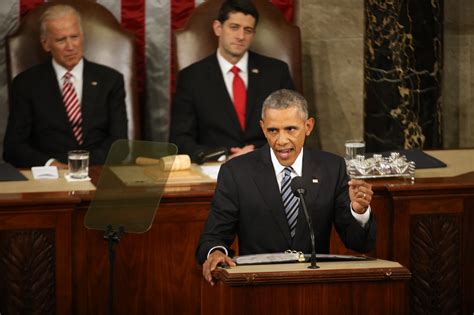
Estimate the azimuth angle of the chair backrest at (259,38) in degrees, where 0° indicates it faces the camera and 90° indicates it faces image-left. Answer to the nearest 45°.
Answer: approximately 0°

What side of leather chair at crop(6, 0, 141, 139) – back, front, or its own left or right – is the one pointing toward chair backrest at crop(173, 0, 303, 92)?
left

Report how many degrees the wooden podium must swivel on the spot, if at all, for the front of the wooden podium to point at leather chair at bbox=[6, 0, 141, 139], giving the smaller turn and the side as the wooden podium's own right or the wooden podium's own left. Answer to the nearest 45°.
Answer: approximately 135° to the wooden podium's own right

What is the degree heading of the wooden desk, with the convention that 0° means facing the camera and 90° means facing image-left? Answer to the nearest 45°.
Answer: approximately 0°

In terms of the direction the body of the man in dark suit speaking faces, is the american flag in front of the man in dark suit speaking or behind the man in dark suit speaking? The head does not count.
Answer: behind

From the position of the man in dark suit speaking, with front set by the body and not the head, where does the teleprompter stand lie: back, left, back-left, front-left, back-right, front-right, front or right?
right

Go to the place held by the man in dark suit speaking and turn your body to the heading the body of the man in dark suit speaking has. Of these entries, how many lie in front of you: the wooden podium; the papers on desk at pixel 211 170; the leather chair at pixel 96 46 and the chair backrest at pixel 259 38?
1

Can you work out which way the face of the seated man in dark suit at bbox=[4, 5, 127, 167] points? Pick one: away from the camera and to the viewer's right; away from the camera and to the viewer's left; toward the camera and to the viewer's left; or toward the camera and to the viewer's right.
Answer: toward the camera and to the viewer's right
